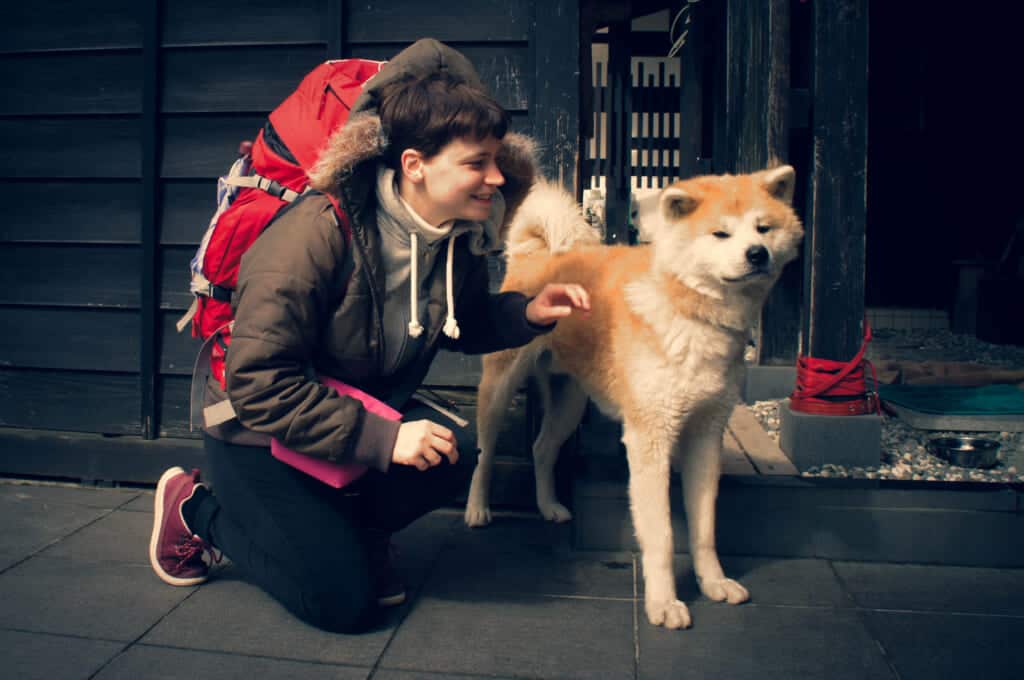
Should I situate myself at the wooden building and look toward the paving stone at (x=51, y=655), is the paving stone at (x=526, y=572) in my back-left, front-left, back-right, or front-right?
front-left

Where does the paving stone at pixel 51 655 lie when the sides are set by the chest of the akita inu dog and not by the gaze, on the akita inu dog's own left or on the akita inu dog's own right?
on the akita inu dog's own right

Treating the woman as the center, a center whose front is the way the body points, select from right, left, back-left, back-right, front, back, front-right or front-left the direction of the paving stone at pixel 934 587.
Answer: front-left

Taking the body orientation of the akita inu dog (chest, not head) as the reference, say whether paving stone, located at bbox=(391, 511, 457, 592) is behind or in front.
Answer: behind

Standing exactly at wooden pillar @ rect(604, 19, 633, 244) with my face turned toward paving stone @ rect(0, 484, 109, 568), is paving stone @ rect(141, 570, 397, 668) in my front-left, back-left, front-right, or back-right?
front-left

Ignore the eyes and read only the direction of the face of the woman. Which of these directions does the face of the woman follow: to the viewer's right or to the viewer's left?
to the viewer's right

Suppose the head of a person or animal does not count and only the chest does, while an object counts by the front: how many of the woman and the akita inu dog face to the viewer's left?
0

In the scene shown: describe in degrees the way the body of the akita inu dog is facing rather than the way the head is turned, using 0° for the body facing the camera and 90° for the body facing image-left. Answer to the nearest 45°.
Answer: approximately 315°

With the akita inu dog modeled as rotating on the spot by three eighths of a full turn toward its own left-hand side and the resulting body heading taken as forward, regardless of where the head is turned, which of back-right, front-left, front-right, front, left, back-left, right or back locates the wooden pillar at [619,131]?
front

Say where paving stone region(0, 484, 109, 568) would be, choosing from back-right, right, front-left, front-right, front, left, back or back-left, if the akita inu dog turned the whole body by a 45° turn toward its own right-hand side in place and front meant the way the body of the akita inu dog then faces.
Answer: right

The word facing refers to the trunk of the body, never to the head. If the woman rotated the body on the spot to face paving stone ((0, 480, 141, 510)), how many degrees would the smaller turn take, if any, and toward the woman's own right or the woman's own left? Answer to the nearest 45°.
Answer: approximately 180°

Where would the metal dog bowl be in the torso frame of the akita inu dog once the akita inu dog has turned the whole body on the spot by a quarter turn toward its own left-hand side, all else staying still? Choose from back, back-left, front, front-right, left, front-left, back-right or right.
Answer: front

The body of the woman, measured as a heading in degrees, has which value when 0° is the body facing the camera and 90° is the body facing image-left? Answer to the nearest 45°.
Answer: approximately 315°

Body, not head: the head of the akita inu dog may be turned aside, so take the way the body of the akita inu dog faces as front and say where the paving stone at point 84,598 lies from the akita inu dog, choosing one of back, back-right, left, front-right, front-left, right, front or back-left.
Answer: back-right

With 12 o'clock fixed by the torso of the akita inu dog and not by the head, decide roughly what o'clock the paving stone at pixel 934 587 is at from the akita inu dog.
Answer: The paving stone is roughly at 10 o'clock from the akita inu dog.
